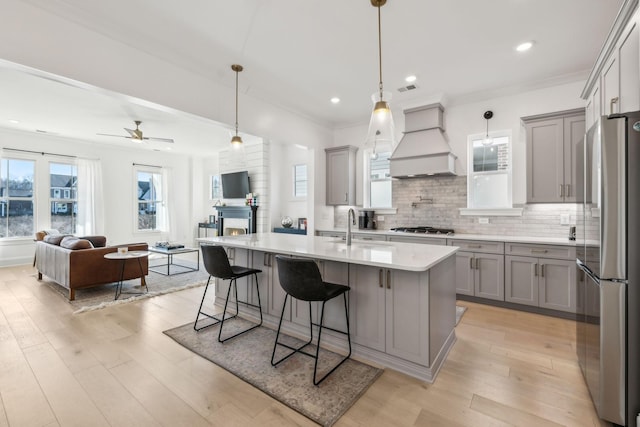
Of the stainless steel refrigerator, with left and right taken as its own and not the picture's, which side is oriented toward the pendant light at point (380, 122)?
front

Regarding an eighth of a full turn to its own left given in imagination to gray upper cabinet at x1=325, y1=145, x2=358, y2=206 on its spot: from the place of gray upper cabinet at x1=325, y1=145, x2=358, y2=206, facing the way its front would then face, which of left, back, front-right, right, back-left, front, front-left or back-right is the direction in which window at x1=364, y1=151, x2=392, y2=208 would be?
left

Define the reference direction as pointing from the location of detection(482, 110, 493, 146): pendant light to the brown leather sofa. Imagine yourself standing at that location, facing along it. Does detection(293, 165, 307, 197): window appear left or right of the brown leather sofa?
right

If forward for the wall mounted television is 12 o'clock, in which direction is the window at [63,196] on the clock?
The window is roughly at 2 o'clock from the wall mounted television.

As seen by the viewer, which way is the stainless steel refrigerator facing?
to the viewer's left

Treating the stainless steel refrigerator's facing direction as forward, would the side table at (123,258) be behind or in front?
in front

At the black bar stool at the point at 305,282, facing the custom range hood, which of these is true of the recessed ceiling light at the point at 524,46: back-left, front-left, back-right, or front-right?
front-right

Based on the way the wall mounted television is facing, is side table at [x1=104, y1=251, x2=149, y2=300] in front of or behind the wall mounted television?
in front

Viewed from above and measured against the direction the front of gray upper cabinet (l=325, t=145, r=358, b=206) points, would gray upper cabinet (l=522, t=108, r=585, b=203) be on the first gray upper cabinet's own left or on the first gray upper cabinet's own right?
on the first gray upper cabinet's own left

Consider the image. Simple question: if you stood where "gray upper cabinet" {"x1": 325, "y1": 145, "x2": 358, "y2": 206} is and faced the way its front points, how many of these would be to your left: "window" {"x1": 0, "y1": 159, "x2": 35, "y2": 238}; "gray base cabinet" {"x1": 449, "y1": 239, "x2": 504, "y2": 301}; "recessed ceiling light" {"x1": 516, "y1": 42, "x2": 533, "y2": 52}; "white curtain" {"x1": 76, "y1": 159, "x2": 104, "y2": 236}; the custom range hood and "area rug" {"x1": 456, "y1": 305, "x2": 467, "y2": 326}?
4

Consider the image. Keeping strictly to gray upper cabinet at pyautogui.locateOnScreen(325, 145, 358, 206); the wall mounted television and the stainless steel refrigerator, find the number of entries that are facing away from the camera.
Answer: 0

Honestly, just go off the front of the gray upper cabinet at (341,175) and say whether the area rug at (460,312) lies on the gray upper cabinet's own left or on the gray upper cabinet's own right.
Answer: on the gray upper cabinet's own left

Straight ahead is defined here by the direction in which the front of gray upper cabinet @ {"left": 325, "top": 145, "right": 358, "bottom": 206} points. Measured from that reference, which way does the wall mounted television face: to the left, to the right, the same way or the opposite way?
the same way

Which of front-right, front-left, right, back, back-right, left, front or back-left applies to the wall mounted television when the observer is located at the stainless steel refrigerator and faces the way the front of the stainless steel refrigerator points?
front

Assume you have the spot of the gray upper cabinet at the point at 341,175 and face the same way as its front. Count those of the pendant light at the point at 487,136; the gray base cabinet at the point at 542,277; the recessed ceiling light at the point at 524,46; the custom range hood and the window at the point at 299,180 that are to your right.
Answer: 1

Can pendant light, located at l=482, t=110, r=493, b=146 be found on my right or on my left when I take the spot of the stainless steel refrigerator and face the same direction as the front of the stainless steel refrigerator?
on my right

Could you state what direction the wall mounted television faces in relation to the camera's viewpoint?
facing the viewer and to the left of the viewer

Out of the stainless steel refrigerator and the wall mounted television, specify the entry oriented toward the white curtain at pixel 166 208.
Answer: the stainless steel refrigerator

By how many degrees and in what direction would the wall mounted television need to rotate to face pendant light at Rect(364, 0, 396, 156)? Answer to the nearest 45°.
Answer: approximately 45° to its left

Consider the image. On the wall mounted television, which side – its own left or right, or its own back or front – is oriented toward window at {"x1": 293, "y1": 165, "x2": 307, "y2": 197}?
left
